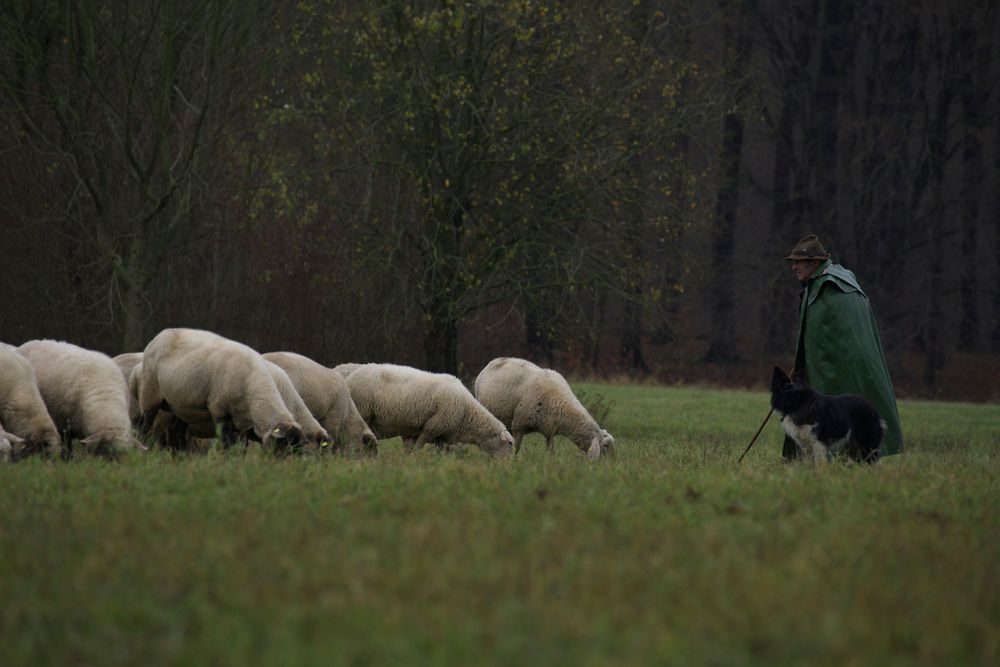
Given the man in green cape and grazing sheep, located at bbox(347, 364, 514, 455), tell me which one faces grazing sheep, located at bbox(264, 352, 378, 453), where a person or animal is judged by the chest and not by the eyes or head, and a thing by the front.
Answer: the man in green cape

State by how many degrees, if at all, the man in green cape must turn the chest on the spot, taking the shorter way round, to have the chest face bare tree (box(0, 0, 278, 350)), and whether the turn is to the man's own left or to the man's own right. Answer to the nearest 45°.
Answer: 0° — they already face it

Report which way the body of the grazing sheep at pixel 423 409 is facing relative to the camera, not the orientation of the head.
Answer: to the viewer's right

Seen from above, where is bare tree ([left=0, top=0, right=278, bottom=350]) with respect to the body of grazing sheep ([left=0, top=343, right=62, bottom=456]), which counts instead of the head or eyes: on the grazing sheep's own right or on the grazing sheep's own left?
on the grazing sheep's own left

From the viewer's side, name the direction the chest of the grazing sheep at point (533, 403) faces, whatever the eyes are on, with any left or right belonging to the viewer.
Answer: facing to the right of the viewer

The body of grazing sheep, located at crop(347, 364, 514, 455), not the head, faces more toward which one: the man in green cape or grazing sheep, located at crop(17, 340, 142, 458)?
the man in green cape

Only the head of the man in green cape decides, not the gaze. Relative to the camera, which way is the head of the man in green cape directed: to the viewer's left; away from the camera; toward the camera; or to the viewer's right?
to the viewer's left

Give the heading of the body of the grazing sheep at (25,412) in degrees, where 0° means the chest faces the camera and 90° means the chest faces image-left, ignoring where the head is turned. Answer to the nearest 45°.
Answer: approximately 270°

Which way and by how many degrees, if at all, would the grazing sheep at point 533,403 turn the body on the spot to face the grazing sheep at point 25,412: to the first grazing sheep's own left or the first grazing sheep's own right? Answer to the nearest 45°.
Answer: approximately 135° to the first grazing sheep's own right

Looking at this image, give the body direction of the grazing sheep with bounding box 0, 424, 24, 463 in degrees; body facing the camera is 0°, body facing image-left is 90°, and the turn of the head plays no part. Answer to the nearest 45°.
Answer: approximately 270°

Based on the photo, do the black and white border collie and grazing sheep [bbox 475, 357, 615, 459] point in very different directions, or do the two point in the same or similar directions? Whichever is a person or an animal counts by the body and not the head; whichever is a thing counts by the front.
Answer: very different directions

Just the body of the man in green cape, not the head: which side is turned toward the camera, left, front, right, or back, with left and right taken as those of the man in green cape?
left

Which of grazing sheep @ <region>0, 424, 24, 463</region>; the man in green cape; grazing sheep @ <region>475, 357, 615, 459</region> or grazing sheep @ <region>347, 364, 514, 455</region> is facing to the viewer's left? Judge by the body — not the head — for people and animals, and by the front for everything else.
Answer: the man in green cape

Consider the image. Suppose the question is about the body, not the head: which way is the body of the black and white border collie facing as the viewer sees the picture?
to the viewer's left

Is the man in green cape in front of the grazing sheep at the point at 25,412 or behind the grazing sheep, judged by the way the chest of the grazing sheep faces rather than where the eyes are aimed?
in front

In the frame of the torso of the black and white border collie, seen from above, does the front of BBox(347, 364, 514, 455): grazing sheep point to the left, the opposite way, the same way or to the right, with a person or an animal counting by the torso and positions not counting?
the opposite way
